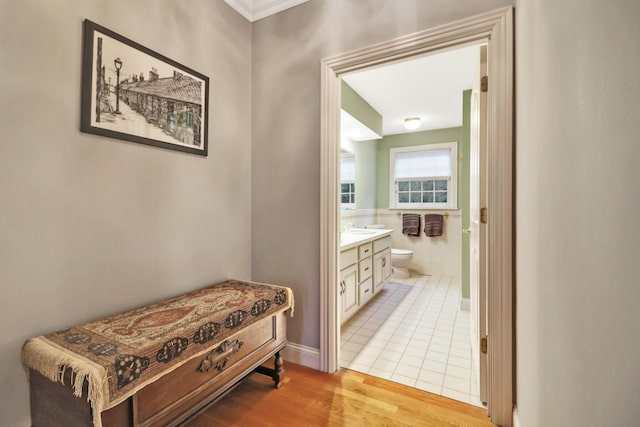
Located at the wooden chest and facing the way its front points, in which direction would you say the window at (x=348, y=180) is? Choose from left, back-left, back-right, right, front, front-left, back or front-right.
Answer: left

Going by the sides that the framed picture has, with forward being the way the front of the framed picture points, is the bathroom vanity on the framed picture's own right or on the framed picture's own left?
on the framed picture's own left

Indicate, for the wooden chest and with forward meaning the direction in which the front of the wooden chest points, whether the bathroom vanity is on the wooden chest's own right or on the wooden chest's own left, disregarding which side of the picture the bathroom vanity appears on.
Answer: on the wooden chest's own left

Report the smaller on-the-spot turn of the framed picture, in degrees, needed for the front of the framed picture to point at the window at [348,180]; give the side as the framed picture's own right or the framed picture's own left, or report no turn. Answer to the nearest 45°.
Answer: approximately 90° to the framed picture's own left

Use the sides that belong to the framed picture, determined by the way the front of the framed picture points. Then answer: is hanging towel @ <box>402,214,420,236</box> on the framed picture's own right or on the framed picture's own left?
on the framed picture's own left

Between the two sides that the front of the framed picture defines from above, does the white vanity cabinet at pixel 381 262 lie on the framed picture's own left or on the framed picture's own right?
on the framed picture's own left

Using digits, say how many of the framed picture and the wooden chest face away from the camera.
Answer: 0

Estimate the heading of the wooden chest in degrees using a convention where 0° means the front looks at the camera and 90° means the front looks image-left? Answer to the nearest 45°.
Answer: approximately 315°

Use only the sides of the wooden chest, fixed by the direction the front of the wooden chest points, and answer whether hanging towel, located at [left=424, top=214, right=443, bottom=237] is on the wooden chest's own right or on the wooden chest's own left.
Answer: on the wooden chest's own left

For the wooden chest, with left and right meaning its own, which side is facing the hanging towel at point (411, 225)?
left

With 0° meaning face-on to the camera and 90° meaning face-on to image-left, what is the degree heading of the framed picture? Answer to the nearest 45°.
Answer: approximately 315°
